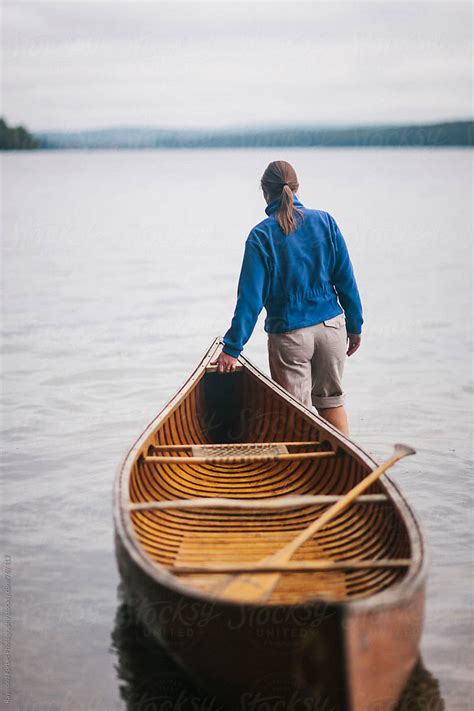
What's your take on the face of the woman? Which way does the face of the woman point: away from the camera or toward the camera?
away from the camera

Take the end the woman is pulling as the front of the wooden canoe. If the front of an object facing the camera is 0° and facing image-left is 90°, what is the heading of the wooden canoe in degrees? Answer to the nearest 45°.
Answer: approximately 180°
